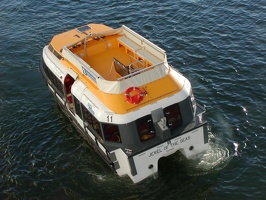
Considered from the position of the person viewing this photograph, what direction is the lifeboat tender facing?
facing away from the viewer and to the left of the viewer
